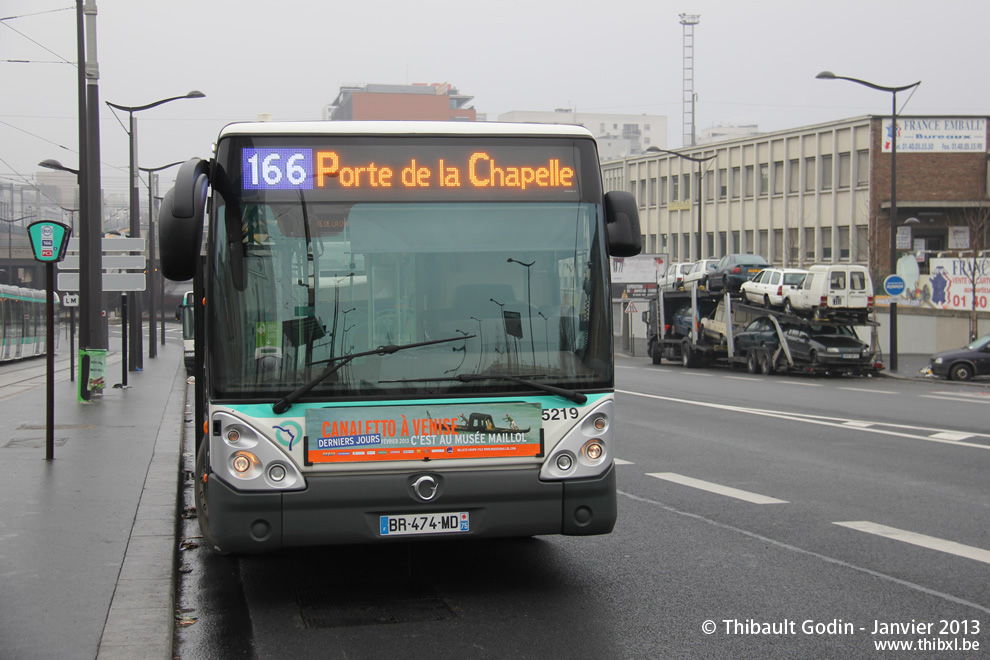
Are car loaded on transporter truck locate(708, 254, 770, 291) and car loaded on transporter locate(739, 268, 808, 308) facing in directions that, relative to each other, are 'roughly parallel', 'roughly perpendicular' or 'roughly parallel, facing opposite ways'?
roughly parallel

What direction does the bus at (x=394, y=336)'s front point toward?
toward the camera

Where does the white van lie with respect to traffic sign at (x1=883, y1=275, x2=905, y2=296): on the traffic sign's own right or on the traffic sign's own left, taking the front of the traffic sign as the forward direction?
on the traffic sign's own right

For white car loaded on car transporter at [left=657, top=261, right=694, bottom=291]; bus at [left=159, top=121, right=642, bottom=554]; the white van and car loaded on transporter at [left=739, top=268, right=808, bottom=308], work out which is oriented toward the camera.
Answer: the bus

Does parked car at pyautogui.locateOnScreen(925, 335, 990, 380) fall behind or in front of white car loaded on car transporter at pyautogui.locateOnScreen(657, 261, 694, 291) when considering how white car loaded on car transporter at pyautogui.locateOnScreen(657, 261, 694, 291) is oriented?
behind

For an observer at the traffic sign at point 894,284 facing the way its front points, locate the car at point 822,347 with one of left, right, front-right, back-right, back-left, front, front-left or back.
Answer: right

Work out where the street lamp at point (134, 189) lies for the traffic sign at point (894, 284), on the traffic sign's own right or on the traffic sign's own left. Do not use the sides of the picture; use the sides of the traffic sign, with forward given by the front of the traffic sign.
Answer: on the traffic sign's own right

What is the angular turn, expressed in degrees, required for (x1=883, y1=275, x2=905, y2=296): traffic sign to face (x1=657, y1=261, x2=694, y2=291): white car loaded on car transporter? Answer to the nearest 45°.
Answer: approximately 135° to its right

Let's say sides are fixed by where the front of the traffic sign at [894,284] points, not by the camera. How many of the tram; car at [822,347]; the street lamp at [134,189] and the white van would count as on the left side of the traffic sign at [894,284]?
0

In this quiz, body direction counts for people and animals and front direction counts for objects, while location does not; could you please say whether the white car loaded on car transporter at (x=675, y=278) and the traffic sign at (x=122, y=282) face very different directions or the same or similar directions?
same or similar directions

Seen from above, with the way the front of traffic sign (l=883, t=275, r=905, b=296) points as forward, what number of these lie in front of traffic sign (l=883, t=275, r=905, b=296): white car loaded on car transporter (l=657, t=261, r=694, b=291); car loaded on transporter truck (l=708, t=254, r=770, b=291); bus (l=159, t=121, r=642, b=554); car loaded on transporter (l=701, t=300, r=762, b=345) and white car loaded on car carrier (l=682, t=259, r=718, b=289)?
1

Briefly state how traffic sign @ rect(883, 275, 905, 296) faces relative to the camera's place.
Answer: facing the viewer

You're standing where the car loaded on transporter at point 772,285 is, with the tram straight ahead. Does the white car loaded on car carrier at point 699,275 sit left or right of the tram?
right
